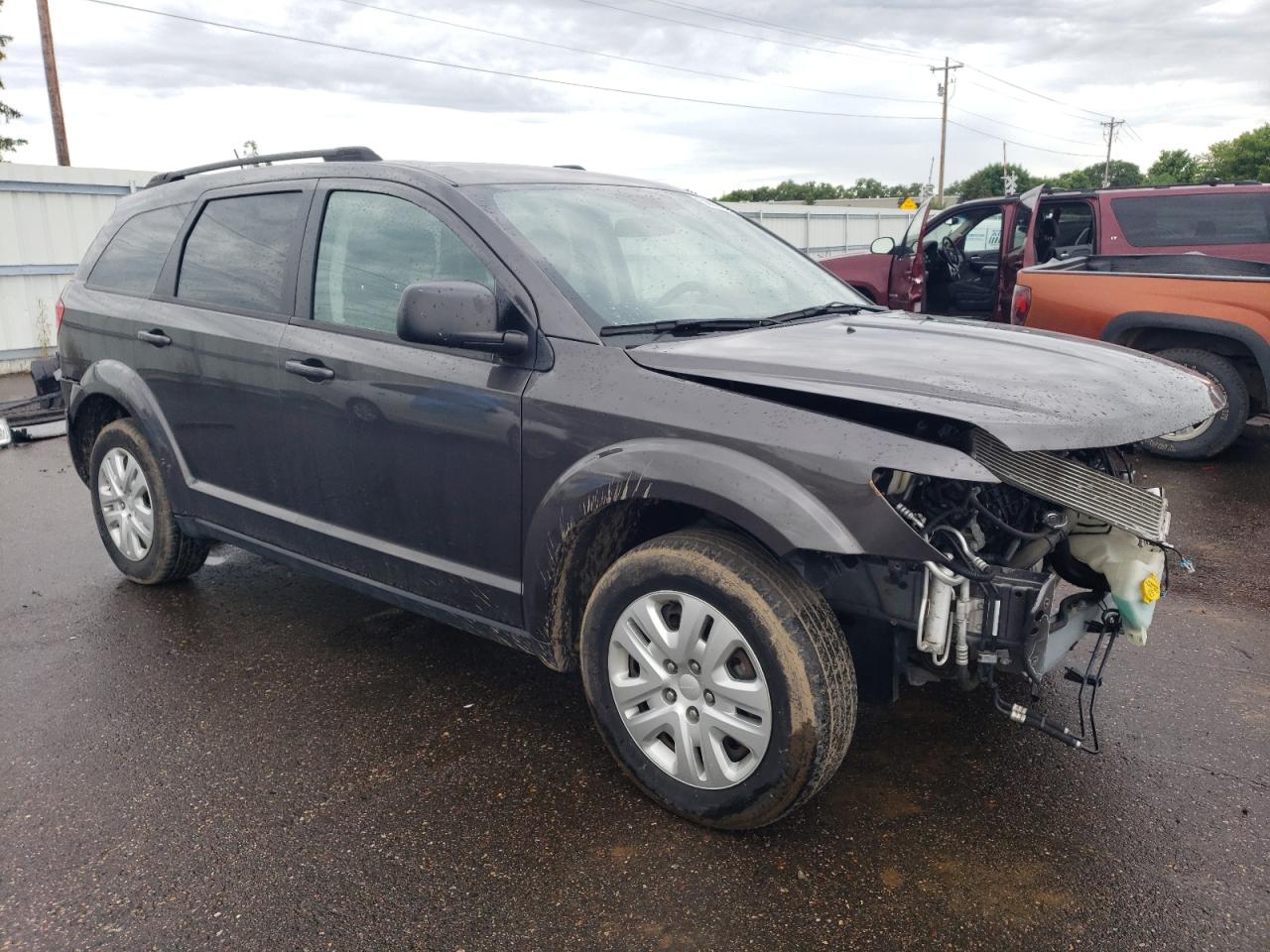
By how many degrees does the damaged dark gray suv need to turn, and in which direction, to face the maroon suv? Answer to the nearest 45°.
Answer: approximately 90° to its left

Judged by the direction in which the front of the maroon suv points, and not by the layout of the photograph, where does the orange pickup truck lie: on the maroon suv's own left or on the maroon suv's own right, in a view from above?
on the maroon suv's own left

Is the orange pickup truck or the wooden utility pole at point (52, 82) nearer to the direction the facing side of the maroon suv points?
the wooden utility pole

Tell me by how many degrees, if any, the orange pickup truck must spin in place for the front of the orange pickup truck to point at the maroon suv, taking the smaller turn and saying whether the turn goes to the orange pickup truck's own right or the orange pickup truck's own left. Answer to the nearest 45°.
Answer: approximately 135° to the orange pickup truck's own left

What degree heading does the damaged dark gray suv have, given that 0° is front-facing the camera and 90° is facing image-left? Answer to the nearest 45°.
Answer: approximately 315°

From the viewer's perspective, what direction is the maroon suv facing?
to the viewer's left

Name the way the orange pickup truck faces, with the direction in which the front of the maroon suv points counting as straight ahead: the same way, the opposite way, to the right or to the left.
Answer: the opposite way

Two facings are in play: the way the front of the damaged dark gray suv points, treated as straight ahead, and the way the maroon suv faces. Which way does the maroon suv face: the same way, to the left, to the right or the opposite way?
the opposite way

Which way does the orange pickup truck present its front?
to the viewer's right

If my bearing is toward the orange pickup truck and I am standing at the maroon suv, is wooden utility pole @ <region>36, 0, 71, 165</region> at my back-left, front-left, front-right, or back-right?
back-right

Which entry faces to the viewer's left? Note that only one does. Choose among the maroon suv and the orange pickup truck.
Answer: the maroon suv

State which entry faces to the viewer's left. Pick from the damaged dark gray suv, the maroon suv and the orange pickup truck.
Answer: the maroon suv
